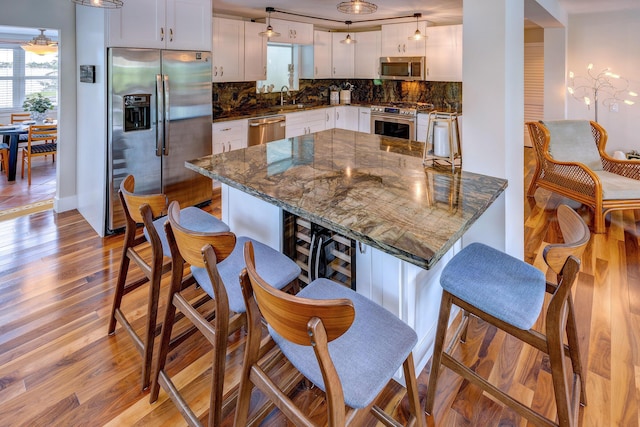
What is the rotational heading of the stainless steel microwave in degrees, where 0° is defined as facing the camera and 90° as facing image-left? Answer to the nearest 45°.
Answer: approximately 0°

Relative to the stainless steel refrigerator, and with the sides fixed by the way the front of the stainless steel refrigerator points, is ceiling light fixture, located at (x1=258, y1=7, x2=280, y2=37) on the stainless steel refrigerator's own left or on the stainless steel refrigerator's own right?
on the stainless steel refrigerator's own left

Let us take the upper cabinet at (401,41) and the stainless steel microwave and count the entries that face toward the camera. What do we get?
2

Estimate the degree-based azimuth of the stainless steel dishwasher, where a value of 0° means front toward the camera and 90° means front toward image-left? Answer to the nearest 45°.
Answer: approximately 315°
